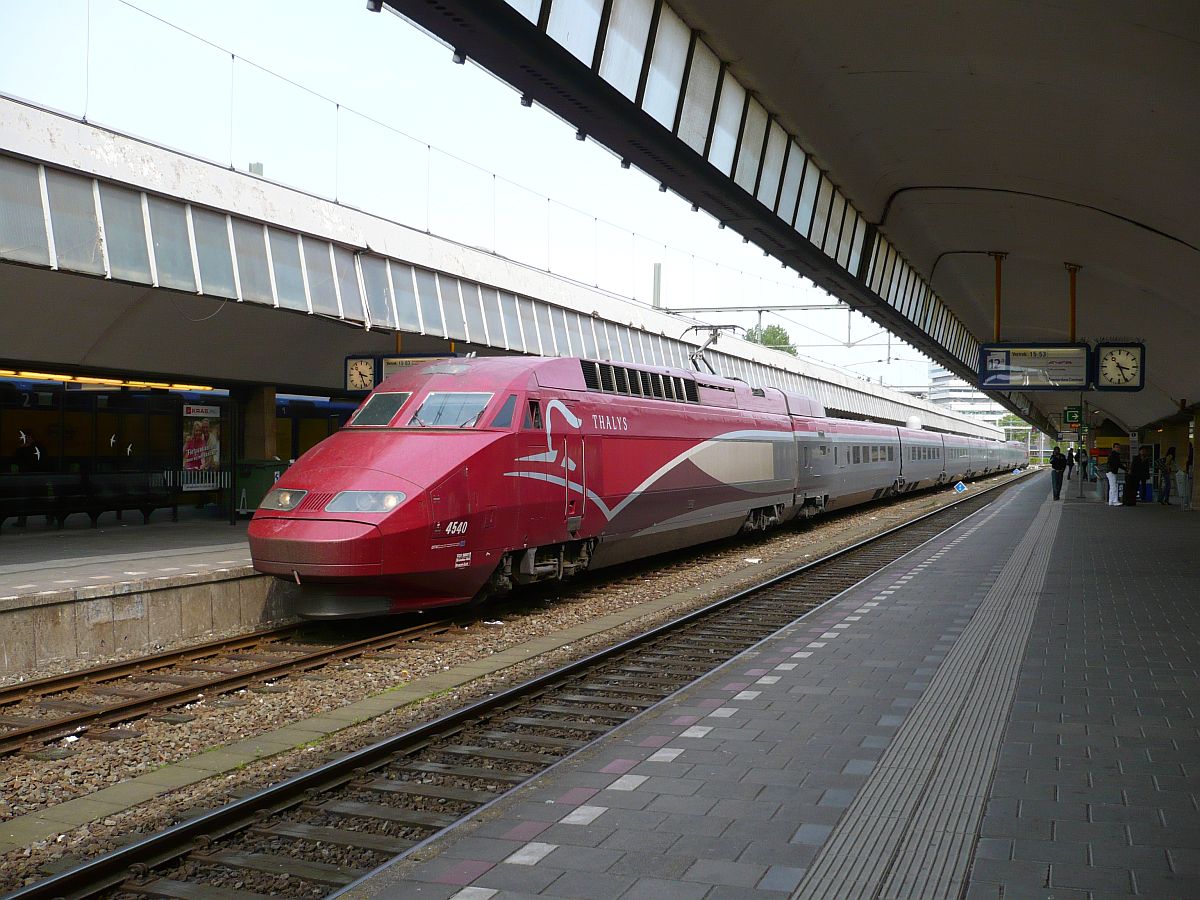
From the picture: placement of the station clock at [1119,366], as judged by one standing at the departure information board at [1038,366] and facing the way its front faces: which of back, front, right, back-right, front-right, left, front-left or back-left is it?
left

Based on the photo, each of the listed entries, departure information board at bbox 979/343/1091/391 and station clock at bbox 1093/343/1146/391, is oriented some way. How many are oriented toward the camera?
2

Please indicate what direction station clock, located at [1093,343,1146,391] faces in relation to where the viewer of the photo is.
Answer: facing the viewer

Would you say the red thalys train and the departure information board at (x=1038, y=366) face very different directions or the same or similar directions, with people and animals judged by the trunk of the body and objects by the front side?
same or similar directions

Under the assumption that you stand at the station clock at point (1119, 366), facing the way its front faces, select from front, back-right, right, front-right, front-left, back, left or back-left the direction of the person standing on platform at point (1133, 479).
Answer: back

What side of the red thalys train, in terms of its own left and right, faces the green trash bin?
right

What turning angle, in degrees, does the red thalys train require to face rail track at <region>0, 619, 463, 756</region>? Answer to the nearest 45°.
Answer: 0° — it already faces it

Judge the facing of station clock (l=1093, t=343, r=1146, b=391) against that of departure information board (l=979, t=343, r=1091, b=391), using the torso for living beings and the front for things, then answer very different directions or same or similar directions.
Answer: same or similar directions

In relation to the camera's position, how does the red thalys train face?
facing the viewer and to the left of the viewer

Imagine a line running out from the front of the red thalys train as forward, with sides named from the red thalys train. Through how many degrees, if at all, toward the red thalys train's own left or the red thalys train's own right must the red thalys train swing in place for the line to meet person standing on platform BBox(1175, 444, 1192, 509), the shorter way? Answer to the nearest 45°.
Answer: approximately 180°

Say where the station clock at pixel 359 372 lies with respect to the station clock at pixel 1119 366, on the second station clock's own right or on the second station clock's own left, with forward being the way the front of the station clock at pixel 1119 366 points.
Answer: on the second station clock's own right

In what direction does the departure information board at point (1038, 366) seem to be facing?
toward the camera

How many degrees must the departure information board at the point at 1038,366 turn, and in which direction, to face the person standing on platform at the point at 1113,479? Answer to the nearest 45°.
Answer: approximately 180°

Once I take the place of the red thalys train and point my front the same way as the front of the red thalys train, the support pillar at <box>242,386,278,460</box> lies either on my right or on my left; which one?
on my right
